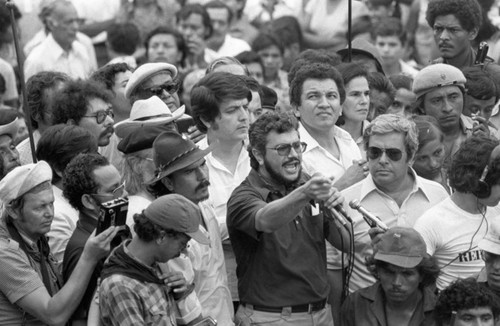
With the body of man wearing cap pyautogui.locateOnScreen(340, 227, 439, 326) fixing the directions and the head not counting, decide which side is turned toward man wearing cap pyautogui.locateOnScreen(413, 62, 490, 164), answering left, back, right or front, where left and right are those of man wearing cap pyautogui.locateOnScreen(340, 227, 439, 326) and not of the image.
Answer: back

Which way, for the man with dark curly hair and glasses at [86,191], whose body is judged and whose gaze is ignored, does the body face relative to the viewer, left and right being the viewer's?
facing to the right of the viewer

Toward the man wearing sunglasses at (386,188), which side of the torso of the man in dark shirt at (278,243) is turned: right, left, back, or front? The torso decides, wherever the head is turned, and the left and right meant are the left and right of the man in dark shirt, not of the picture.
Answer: left

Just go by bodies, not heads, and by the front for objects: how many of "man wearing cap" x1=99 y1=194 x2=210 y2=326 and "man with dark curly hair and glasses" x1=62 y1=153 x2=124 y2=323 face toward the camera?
0

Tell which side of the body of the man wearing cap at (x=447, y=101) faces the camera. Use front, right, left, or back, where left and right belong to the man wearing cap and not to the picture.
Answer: front

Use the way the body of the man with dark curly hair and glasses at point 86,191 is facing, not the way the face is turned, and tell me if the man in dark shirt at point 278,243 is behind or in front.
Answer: in front

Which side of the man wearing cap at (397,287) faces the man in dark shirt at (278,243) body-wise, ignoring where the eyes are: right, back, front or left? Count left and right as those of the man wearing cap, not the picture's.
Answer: right

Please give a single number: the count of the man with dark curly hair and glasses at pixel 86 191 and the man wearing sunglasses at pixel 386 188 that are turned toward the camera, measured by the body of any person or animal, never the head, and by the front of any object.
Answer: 1

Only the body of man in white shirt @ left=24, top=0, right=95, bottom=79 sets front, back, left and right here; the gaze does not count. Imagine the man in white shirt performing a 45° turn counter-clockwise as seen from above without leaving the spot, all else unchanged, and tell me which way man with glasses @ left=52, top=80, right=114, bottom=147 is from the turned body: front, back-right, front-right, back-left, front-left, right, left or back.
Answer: right

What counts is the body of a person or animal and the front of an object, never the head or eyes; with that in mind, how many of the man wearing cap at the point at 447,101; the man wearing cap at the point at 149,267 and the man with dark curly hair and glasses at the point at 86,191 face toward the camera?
1

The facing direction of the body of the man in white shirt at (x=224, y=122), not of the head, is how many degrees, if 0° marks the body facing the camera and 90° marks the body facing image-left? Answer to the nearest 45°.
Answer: approximately 315°

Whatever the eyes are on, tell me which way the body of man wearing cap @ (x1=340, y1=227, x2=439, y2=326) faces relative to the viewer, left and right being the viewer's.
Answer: facing the viewer
